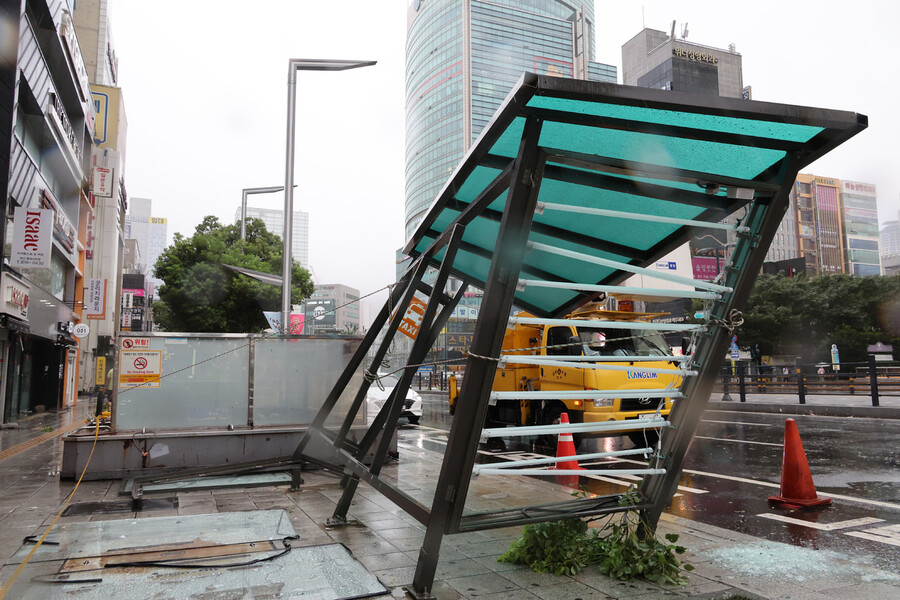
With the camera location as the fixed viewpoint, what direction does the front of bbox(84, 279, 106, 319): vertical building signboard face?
facing the viewer

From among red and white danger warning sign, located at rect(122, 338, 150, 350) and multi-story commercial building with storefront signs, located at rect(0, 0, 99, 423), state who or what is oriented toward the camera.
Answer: the red and white danger warning sign

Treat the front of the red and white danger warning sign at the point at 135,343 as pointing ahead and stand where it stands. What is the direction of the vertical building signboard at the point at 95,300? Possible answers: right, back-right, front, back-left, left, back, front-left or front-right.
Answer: back

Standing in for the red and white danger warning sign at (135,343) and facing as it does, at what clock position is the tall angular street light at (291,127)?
The tall angular street light is roughly at 7 o'clock from the red and white danger warning sign.

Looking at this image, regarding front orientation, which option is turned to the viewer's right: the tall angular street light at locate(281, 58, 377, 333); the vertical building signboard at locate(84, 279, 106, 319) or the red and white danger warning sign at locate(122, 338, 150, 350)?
the tall angular street light

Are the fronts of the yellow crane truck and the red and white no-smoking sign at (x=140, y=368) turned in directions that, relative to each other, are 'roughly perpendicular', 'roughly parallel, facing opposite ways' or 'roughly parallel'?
roughly parallel

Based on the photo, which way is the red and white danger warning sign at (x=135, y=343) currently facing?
toward the camera

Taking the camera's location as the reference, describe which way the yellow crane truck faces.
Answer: facing the viewer and to the right of the viewer

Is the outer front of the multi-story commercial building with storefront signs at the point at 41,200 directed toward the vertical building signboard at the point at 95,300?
no

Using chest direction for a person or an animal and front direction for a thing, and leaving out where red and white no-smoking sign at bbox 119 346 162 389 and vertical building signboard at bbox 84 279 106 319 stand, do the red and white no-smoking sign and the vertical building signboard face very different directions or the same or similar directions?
same or similar directions

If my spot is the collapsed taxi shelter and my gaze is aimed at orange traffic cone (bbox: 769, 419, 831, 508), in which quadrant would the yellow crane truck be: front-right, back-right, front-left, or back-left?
front-left

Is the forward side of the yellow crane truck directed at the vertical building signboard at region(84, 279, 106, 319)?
no

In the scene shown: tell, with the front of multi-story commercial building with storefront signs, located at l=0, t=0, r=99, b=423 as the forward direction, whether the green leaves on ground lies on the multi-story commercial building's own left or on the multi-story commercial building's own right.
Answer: on the multi-story commercial building's own right

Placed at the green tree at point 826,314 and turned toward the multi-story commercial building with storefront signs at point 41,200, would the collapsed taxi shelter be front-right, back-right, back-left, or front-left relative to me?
front-left

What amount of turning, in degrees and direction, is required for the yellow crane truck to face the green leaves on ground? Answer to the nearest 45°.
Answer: approximately 45° to its right

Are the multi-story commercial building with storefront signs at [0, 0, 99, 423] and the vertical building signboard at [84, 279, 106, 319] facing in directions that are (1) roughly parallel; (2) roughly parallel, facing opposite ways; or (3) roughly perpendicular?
roughly perpendicular

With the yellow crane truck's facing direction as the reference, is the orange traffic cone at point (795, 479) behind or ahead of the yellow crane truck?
ahead
